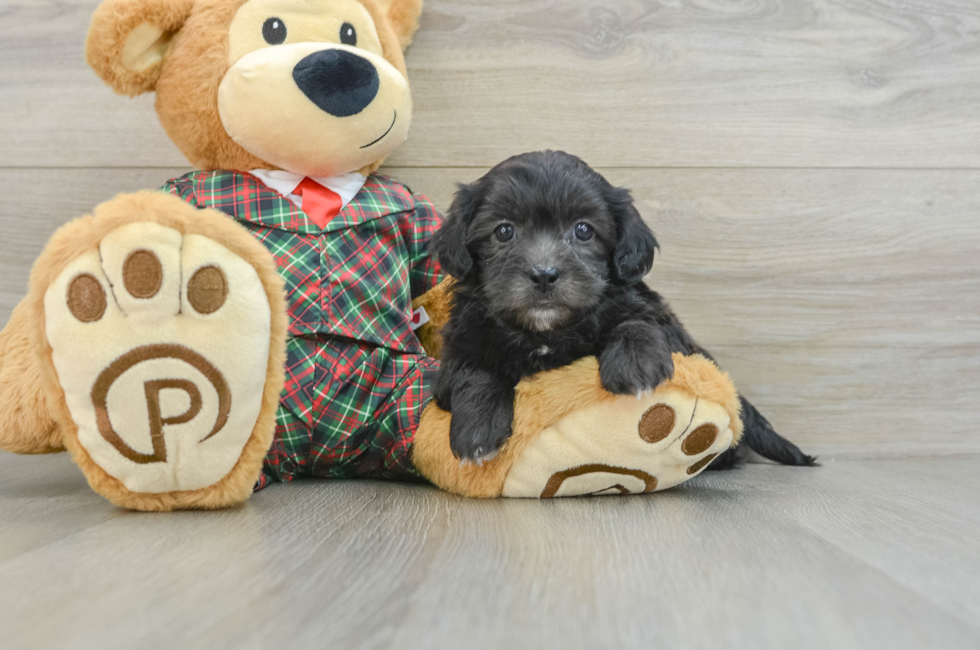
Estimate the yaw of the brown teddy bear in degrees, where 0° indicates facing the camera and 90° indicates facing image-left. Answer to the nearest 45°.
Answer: approximately 0°
